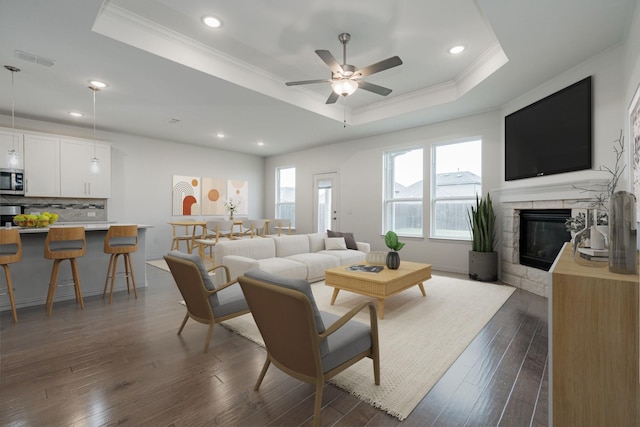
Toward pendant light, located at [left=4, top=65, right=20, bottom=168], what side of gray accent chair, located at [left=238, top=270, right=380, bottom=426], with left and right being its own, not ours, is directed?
left

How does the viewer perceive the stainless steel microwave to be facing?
facing the viewer

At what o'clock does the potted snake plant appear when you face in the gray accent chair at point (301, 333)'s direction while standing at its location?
The potted snake plant is roughly at 12 o'clock from the gray accent chair.

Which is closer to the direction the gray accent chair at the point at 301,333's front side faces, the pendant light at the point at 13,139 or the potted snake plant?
the potted snake plant

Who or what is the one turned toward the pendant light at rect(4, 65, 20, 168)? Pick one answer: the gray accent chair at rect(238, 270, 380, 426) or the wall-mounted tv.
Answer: the wall-mounted tv

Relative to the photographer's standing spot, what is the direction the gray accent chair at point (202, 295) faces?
facing away from the viewer and to the right of the viewer

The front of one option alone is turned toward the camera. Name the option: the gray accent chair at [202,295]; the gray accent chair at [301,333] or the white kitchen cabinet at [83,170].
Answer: the white kitchen cabinet

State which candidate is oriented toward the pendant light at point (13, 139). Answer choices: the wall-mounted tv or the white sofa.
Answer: the wall-mounted tv

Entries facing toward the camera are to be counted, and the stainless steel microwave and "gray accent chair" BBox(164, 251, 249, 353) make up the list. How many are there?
1

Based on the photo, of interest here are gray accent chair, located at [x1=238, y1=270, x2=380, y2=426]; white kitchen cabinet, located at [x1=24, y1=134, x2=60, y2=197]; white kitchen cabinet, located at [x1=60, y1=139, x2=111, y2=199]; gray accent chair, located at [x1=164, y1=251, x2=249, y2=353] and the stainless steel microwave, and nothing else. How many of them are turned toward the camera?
3

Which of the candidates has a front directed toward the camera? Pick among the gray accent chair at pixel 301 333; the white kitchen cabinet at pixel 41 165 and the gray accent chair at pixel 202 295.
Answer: the white kitchen cabinet

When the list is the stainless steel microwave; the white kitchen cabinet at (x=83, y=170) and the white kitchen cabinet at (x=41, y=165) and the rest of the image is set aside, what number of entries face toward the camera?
3

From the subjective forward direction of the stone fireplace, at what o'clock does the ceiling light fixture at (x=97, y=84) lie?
The ceiling light fixture is roughly at 12 o'clock from the stone fireplace.

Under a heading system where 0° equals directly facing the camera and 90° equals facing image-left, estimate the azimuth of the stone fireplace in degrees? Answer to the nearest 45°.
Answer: approximately 45°

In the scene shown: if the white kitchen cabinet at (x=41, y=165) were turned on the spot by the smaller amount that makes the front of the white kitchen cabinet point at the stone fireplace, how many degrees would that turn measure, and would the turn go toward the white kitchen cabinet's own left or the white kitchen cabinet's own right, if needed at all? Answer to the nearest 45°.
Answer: approximately 45° to the white kitchen cabinet's own left

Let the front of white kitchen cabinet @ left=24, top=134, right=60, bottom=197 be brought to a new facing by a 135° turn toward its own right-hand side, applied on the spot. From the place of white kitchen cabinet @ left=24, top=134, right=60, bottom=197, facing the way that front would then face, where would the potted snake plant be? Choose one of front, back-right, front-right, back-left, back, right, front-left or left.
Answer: back

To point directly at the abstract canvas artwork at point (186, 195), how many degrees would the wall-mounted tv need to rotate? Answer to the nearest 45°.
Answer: approximately 45° to its right

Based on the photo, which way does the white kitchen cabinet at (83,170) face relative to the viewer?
toward the camera

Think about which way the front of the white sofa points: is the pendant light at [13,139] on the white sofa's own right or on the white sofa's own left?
on the white sofa's own right

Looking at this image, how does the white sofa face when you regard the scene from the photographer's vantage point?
facing the viewer and to the right of the viewer
